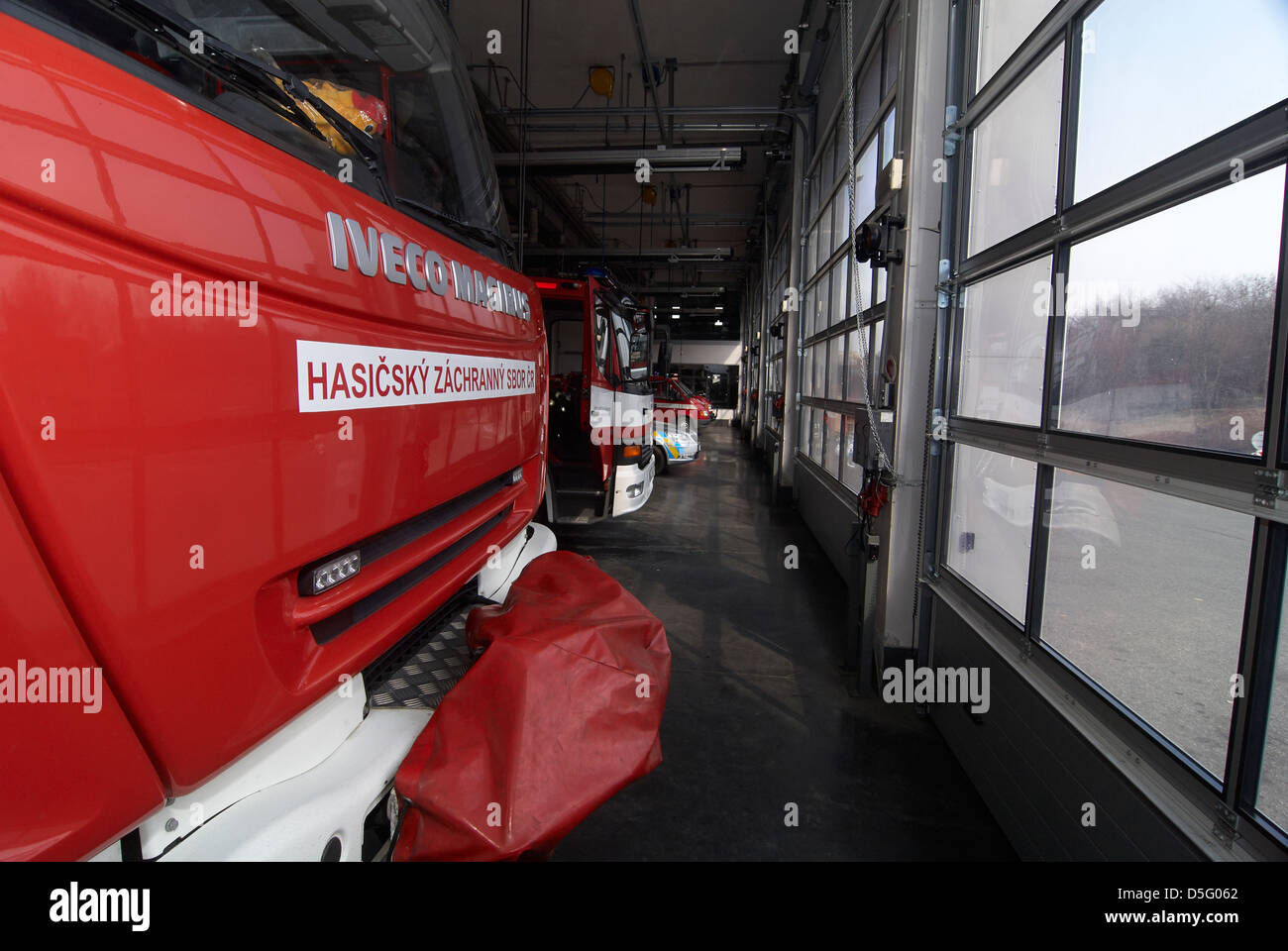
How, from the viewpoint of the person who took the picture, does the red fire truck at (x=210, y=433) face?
facing the viewer and to the right of the viewer

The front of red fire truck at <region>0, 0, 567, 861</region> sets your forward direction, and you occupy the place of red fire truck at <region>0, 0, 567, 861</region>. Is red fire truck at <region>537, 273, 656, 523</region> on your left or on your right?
on your left
